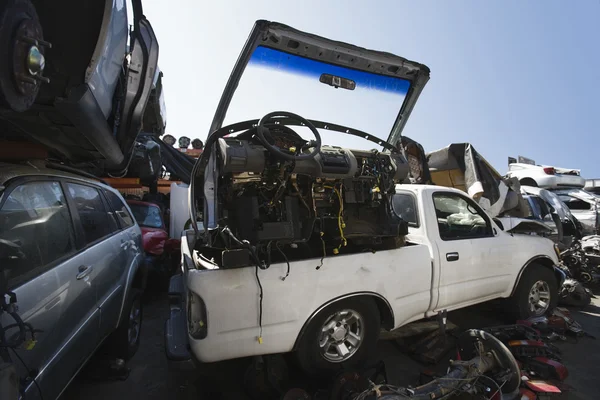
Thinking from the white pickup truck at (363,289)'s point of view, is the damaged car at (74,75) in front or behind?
behind

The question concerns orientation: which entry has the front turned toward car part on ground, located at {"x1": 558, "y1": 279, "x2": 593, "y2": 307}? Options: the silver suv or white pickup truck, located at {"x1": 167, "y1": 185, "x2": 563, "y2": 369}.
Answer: the white pickup truck

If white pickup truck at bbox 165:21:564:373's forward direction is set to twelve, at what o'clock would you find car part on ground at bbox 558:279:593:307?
The car part on ground is roughly at 12 o'clock from the white pickup truck.

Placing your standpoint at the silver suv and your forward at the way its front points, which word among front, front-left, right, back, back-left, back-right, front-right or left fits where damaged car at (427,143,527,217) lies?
back-left

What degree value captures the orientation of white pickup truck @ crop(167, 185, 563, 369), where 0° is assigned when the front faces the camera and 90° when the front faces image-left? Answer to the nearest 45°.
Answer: approximately 225°

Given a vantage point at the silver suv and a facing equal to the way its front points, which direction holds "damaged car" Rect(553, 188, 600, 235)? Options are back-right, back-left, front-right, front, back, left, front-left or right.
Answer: back-left

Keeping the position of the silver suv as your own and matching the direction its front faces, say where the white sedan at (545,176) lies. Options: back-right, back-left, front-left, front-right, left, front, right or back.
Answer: back-left

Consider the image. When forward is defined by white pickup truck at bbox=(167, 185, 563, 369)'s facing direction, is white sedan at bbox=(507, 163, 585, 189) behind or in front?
in front

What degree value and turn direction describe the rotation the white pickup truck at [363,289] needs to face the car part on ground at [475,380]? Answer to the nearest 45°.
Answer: approximately 45° to its right

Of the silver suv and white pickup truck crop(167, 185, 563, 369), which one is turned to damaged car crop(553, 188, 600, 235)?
the white pickup truck

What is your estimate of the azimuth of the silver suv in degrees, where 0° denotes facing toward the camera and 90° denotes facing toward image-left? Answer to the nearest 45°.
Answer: approximately 45°

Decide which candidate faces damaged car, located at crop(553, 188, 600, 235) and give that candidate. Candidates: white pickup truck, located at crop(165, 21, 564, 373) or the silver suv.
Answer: the white pickup truck

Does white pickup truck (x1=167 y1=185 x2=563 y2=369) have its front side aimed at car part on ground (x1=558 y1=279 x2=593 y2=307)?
yes
